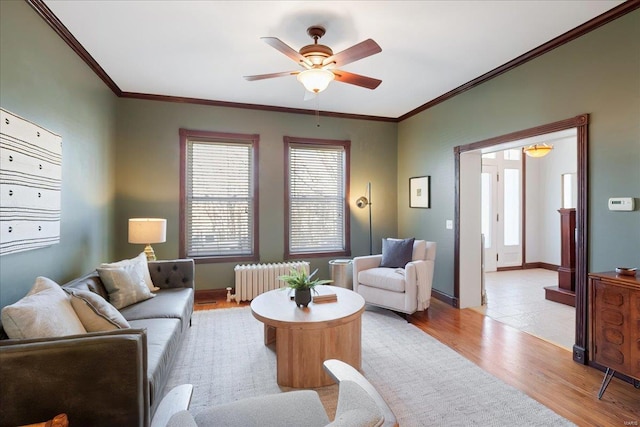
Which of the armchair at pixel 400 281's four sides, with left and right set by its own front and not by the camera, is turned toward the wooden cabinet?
left

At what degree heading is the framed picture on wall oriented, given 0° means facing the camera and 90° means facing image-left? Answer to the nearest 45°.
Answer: approximately 45°

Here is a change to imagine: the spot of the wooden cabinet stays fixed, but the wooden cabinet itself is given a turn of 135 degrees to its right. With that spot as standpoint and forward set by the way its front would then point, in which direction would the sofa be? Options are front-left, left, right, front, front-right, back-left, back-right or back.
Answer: back-left

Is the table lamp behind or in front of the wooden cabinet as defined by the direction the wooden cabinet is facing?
in front

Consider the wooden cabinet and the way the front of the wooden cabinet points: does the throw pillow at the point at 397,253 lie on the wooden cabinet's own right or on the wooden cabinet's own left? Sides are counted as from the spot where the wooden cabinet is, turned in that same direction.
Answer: on the wooden cabinet's own right

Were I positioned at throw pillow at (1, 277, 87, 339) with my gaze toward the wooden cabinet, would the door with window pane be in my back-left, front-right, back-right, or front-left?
front-left

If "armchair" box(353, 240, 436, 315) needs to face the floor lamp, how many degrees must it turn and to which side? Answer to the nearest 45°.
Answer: approximately 135° to its right

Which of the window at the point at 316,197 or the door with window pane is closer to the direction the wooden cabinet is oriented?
the window

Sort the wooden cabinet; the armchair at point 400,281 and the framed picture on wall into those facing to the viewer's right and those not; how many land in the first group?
0

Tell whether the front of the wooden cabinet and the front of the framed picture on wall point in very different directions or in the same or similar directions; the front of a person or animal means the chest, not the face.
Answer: same or similar directions

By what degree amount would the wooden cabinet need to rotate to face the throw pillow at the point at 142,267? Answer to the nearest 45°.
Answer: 0° — it already faces it

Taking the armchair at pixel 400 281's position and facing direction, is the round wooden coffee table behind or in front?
in front

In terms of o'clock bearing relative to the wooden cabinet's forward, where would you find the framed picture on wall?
The framed picture on wall is roughly at 3 o'clock from the wooden cabinet.

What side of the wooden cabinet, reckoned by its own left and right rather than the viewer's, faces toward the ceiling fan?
front

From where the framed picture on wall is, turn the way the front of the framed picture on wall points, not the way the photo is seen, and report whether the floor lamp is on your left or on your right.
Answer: on your right

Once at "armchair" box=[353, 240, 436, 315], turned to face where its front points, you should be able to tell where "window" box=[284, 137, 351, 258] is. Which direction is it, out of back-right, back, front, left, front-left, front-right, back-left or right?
right

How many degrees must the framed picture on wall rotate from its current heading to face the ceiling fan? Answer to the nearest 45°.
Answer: approximately 45° to its left

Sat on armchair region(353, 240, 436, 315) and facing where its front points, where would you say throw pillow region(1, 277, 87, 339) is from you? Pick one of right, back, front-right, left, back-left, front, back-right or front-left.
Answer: front

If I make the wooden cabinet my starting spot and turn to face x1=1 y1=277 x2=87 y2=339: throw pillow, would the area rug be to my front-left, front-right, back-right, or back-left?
front-right

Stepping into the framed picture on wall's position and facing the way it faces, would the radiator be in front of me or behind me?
in front

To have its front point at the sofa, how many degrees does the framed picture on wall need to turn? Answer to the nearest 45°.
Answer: approximately 45° to its left

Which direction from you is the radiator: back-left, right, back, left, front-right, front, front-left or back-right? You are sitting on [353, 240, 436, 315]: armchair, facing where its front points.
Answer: front-right
